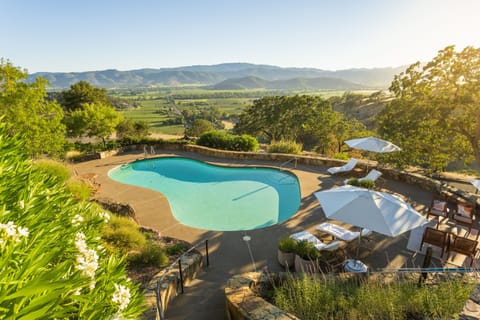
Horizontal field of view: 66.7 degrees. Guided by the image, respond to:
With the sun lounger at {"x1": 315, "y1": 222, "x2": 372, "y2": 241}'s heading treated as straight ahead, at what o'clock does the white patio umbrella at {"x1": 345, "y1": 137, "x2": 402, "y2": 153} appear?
The white patio umbrella is roughly at 2 o'clock from the sun lounger.

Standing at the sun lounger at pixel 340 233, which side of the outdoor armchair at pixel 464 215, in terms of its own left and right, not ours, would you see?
front

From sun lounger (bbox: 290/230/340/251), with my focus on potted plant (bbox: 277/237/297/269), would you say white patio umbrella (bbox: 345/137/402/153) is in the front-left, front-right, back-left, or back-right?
back-right

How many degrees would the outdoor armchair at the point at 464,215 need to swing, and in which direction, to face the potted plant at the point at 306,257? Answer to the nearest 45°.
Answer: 0° — it already faces it

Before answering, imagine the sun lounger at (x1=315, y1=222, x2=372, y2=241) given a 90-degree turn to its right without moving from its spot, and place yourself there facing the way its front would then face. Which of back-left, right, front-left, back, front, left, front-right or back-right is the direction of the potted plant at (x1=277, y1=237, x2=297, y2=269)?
back

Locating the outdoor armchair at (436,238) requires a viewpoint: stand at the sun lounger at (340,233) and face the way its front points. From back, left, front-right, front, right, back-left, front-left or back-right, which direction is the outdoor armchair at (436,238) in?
back-right

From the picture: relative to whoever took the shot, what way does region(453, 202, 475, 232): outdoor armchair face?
facing the viewer and to the left of the viewer

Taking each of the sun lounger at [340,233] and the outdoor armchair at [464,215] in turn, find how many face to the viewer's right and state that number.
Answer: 0

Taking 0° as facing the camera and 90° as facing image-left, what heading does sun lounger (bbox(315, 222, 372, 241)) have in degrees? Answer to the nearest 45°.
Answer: approximately 135°

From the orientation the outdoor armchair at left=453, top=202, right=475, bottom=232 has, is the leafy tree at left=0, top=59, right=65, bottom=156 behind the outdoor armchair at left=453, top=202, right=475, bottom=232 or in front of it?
in front

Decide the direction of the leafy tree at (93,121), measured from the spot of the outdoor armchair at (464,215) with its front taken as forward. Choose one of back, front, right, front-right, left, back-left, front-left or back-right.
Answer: front-right

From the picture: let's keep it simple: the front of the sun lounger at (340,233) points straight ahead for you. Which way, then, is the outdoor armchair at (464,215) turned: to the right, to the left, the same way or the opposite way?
to the left

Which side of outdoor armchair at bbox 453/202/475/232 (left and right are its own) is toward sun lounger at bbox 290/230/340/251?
front
